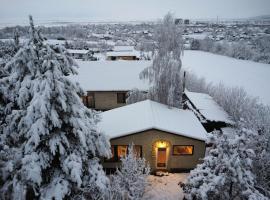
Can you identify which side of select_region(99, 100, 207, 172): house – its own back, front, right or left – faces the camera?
front

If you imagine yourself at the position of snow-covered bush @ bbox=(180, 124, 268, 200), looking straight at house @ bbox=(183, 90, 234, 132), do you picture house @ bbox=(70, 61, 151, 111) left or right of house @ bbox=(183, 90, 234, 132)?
left

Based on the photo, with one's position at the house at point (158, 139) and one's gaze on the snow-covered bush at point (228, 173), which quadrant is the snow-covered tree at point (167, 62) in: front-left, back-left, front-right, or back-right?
back-left

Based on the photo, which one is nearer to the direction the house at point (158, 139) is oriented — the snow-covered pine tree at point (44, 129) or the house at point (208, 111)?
the snow-covered pine tree

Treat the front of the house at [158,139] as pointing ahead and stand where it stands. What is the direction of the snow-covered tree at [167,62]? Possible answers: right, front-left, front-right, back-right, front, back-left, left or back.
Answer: back

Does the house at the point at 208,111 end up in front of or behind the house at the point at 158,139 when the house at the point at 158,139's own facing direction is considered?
behind

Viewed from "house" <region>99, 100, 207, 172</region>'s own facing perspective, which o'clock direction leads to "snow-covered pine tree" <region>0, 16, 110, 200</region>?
The snow-covered pine tree is roughly at 1 o'clock from the house.

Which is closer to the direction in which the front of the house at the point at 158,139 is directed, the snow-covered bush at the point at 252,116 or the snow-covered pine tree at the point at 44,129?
the snow-covered pine tree

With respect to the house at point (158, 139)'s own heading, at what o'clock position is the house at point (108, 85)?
the house at point (108, 85) is roughly at 5 o'clock from the house at point (158, 139).

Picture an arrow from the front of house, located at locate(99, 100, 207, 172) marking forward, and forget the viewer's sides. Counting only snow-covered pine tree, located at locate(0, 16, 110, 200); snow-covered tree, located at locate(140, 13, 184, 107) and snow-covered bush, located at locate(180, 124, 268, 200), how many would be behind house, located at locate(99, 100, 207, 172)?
1

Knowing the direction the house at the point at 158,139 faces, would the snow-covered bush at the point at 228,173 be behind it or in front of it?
in front

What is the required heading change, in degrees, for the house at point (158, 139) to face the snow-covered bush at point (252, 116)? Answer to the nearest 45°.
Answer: approximately 135° to its left
